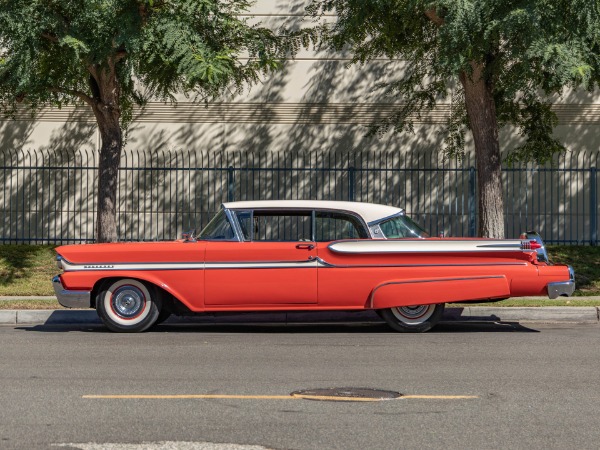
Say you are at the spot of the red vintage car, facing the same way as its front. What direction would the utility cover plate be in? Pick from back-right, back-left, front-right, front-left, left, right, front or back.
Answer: left

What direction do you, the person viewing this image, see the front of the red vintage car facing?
facing to the left of the viewer

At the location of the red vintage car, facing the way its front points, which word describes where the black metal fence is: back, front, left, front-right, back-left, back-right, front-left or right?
right
